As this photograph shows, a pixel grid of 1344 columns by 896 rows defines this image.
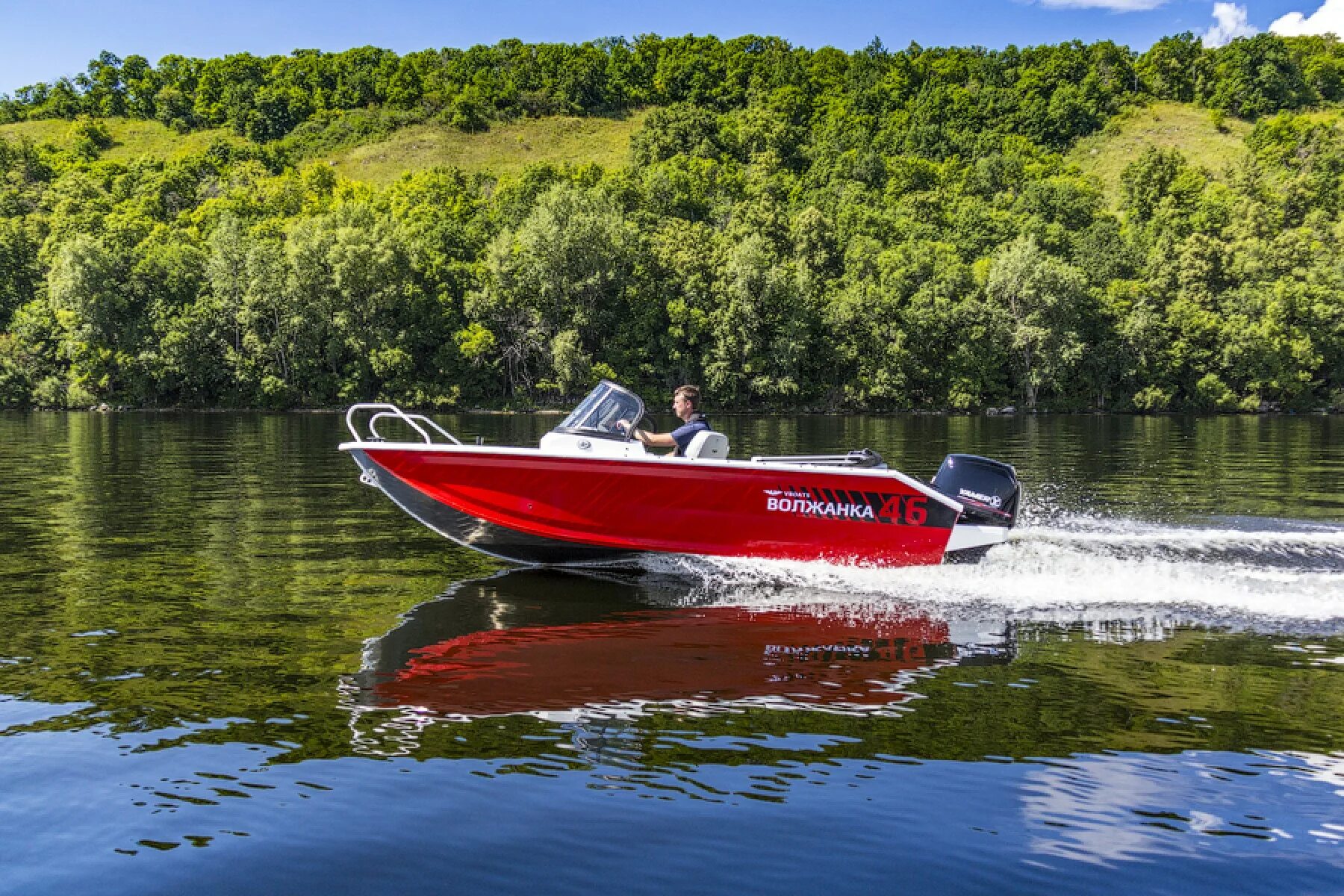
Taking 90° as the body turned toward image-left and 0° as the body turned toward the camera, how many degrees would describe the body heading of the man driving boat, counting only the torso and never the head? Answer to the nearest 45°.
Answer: approximately 90°

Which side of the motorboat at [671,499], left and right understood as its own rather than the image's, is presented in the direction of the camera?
left
